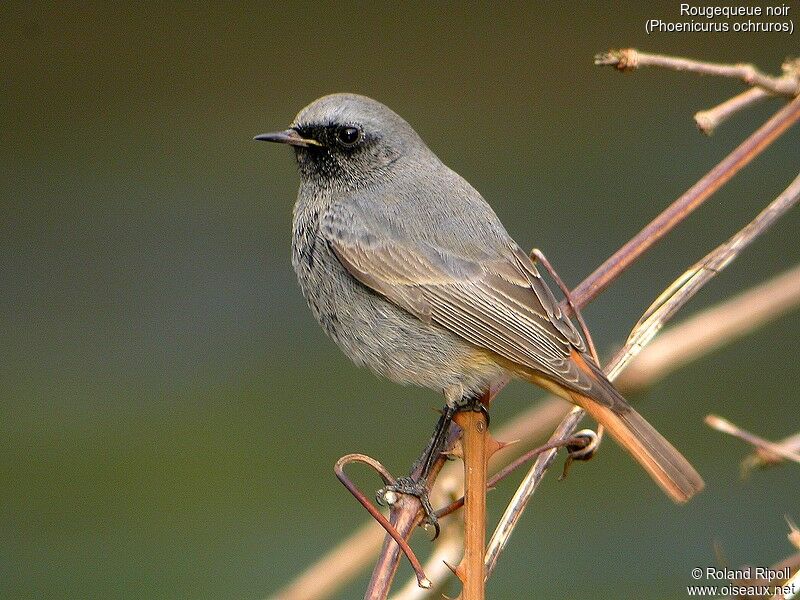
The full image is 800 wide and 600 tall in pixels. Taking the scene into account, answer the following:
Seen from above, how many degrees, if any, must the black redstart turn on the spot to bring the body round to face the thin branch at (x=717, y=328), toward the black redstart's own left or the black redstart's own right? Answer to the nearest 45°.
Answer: approximately 135° to the black redstart's own left

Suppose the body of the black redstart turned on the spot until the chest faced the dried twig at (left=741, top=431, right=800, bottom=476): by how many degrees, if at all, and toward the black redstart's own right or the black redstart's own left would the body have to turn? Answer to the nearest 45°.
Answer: approximately 135° to the black redstart's own left

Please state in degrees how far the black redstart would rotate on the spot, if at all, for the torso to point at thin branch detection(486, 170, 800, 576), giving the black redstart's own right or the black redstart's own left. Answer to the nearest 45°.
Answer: approximately 135° to the black redstart's own left

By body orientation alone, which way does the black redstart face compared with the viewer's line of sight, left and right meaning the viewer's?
facing to the left of the viewer

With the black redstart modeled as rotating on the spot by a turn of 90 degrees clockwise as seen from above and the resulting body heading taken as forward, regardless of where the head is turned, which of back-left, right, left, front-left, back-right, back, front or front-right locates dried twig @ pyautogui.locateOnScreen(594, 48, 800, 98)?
back-right

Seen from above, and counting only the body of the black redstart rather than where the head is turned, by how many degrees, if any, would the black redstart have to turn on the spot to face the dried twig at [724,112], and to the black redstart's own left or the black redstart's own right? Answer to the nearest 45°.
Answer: approximately 135° to the black redstart's own left
